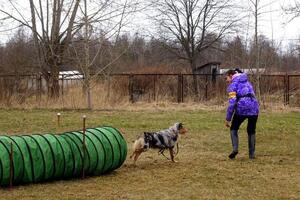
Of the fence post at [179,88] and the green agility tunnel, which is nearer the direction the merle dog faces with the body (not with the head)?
the fence post

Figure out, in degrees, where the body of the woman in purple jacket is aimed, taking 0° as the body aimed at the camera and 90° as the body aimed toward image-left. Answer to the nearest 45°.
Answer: approximately 135°

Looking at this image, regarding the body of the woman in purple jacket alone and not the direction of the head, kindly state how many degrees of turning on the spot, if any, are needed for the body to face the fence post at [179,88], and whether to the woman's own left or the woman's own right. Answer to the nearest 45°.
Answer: approximately 45° to the woman's own right

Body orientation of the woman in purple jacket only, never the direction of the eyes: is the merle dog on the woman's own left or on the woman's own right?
on the woman's own left
